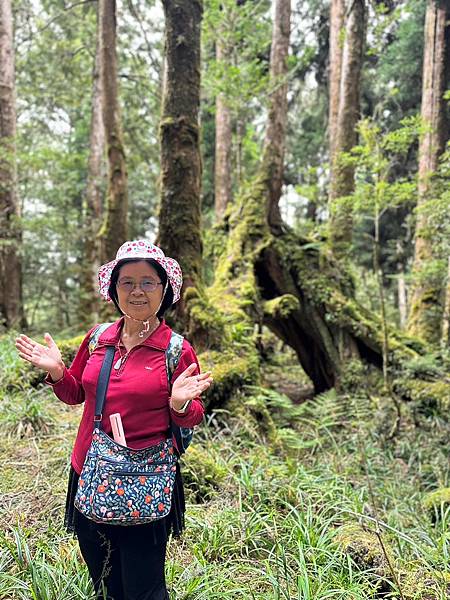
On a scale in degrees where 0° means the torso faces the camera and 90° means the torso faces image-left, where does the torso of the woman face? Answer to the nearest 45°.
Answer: approximately 0°

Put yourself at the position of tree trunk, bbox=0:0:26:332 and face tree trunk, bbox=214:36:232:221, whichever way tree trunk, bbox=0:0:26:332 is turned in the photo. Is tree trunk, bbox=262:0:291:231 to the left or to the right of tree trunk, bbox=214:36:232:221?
right

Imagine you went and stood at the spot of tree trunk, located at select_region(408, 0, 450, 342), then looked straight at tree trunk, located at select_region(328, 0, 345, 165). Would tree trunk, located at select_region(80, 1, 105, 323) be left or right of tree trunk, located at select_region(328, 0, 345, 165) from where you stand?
left

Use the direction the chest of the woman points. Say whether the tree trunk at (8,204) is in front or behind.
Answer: behind

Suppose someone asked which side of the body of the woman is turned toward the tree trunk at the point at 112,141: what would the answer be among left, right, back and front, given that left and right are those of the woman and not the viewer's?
back

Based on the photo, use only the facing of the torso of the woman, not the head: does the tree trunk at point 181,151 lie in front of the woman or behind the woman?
behind

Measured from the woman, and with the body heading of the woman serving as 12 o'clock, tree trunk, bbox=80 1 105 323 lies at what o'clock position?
The tree trunk is roughly at 6 o'clock from the woman.

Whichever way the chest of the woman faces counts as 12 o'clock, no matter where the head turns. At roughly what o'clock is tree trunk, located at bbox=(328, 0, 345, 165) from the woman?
The tree trunk is roughly at 7 o'clock from the woman.

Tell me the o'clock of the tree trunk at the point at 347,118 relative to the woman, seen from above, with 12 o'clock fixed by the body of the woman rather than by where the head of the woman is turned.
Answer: The tree trunk is roughly at 7 o'clock from the woman.
